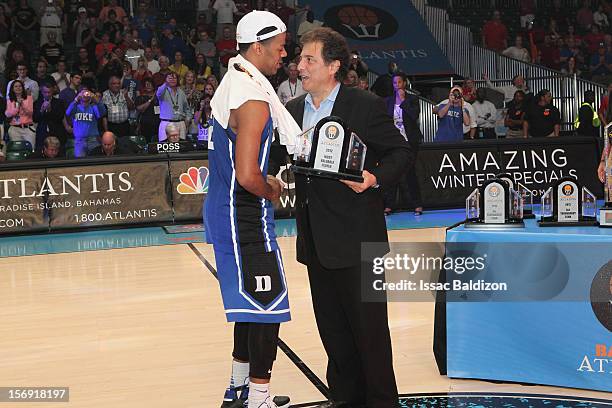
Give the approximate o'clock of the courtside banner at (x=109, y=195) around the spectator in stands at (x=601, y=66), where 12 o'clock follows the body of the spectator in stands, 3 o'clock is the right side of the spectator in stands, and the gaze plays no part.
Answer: The courtside banner is roughly at 1 o'clock from the spectator in stands.

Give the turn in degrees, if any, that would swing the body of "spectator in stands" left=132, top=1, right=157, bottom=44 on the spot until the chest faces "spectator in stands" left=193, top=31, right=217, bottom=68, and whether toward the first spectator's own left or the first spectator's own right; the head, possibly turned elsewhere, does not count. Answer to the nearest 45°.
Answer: approximately 45° to the first spectator's own left

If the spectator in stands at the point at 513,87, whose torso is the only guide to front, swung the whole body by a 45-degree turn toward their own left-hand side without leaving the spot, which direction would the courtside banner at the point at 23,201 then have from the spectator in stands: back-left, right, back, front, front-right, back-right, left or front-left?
right

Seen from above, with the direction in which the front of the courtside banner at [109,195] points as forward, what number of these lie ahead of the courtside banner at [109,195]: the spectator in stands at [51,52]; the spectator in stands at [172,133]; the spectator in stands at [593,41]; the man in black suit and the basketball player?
2

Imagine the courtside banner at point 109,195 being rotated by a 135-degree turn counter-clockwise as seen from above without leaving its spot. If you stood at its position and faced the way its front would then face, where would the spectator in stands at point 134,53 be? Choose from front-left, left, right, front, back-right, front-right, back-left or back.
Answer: front-left

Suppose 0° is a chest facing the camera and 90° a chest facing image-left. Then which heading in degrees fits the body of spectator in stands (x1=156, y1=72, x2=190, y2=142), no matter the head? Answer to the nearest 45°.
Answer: approximately 0°

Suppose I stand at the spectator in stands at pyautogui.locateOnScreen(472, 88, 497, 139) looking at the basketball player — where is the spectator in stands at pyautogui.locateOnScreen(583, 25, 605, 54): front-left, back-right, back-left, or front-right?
back-left

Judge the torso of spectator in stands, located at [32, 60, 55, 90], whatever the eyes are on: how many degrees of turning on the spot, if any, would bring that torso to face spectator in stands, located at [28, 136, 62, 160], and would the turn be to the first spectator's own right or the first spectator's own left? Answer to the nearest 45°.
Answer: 0° — they already face them

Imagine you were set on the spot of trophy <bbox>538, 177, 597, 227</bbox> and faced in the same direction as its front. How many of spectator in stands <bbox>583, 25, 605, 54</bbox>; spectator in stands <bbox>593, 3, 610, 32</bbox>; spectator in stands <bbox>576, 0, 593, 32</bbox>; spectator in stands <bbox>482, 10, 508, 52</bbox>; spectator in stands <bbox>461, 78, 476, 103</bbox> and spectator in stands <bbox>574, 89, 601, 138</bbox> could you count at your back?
6

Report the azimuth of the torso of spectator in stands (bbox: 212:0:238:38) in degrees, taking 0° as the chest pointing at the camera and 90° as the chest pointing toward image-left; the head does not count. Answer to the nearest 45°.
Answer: approximately 0°
